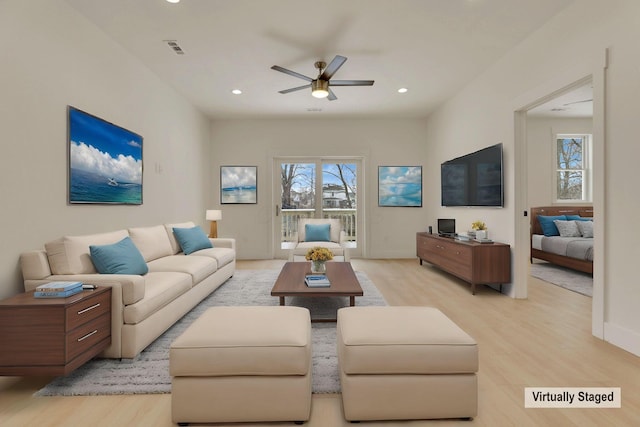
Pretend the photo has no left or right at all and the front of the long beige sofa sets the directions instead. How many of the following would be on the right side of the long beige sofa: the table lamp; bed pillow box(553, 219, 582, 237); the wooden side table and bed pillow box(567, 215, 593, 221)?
1

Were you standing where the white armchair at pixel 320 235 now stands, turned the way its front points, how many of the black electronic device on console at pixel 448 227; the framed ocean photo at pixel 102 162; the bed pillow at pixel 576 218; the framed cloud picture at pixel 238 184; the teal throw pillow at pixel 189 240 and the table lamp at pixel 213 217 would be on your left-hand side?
2

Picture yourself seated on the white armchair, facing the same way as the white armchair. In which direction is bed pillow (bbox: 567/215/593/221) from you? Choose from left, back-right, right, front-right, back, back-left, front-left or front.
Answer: left

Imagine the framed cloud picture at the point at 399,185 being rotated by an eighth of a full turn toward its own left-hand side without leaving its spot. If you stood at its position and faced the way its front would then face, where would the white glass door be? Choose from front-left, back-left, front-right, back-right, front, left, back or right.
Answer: back-right

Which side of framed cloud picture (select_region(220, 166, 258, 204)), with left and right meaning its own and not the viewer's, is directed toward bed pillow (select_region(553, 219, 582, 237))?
left

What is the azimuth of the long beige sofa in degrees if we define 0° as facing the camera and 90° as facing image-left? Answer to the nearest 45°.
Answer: approximately 315°

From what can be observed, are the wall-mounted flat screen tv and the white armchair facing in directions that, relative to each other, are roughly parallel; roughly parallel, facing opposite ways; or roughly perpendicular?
roughly perpendicular

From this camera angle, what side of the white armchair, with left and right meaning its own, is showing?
front

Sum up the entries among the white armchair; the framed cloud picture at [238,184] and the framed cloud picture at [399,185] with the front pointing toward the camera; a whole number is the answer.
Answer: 3

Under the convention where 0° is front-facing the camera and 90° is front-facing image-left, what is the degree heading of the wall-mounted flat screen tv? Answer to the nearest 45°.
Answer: approximately 45°

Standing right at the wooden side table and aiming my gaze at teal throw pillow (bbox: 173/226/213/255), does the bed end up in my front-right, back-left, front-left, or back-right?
front-right

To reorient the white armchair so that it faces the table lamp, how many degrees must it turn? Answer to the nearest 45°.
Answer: approximately 90° to its right

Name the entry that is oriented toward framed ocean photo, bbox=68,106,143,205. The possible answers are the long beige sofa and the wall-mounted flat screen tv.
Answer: the wall-mounted flat screen tv

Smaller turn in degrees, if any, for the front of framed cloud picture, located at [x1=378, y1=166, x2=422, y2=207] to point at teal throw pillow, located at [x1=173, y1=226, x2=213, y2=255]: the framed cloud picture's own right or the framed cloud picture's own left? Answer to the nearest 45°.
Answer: approximately 45° to the framed cloud picture's own right

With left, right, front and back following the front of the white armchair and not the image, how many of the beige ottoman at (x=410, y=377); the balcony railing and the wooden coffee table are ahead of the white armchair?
2

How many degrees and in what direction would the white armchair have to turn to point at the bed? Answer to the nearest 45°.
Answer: approximately 90° to its left

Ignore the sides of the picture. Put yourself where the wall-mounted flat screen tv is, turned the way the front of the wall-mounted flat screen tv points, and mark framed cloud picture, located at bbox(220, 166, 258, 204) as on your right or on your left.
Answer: on your right

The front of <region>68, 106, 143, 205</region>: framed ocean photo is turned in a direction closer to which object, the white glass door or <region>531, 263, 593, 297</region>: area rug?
the area rug

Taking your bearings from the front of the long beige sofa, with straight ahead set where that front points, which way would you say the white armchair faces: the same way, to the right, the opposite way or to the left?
to the right

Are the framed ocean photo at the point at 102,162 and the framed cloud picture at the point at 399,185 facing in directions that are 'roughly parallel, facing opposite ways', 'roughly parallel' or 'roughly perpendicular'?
roughly perpendicular

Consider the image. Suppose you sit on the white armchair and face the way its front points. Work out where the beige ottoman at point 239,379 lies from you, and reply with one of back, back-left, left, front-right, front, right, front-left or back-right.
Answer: front

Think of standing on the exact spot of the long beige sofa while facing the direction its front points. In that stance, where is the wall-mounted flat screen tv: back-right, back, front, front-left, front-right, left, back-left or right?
front-left
